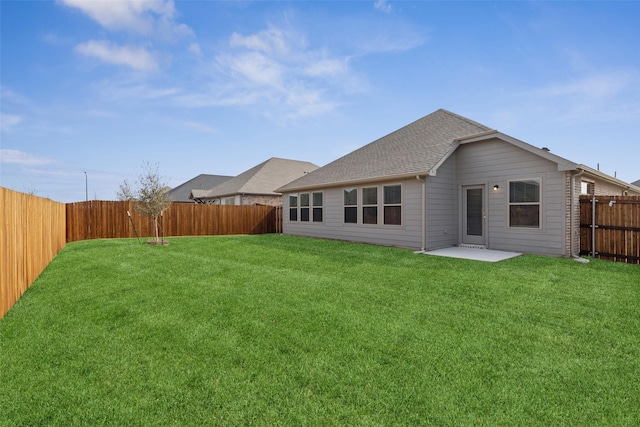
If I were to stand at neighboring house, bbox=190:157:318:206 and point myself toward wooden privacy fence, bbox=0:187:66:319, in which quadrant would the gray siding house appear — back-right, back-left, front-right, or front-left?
front-left

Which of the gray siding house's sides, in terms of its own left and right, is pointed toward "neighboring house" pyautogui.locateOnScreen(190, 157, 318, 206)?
left

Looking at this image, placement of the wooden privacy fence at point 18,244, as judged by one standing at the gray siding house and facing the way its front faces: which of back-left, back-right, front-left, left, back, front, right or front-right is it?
back

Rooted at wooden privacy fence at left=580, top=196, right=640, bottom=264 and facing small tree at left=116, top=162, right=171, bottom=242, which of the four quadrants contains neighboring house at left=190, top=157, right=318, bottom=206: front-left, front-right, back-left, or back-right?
front-right

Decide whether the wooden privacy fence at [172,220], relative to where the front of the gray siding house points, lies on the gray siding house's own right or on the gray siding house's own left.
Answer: on the gray siding house's own left

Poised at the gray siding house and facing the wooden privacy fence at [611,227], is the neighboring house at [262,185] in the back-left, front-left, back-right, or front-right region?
back-left

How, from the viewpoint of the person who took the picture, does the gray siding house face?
facing away from the viewer and to the right of the viewer

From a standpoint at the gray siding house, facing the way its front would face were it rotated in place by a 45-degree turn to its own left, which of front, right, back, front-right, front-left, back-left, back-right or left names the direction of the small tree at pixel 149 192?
left

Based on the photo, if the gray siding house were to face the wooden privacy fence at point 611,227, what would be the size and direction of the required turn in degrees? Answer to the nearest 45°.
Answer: approximately 45° to its right
